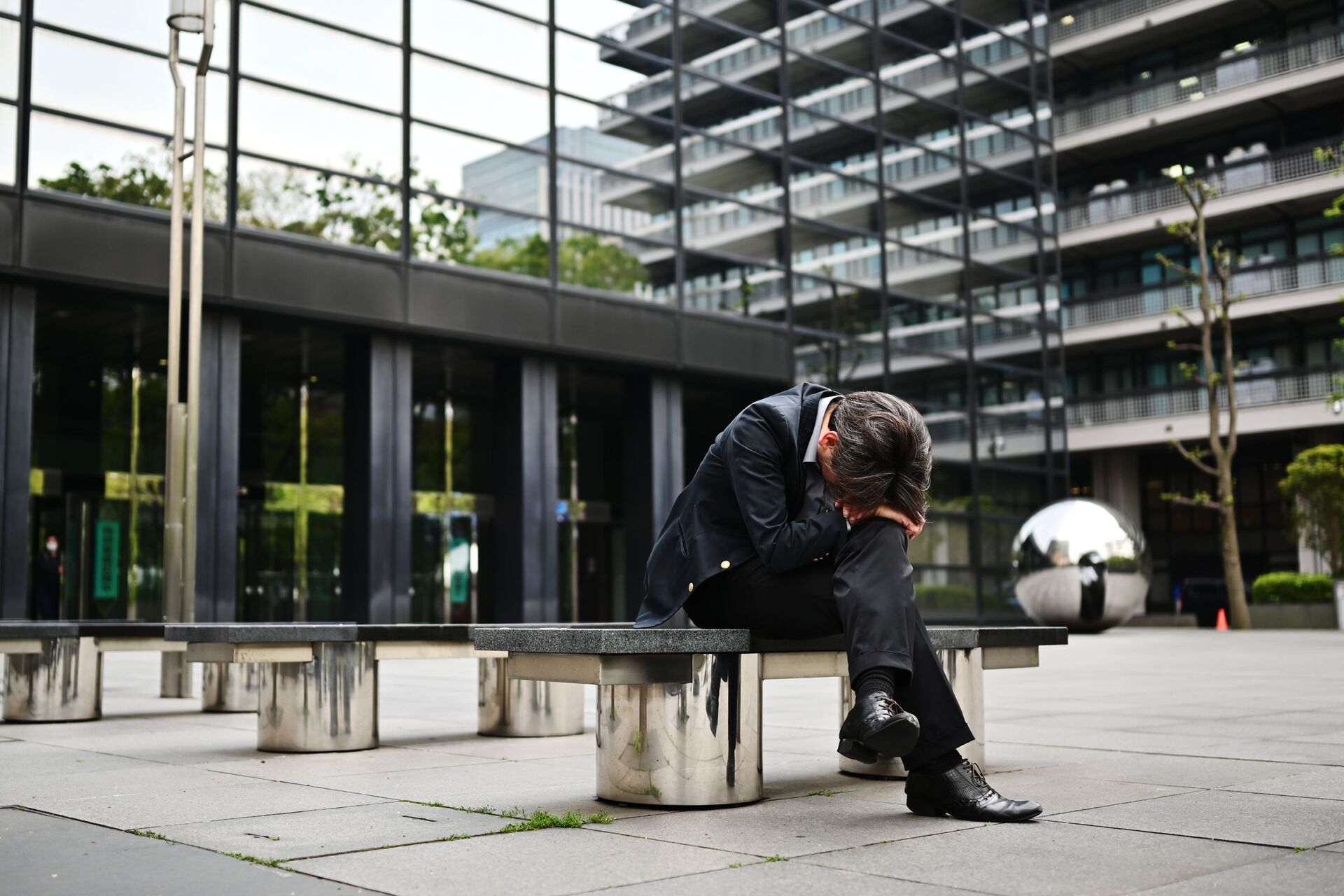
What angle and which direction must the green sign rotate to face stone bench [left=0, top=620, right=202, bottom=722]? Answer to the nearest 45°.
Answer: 0° — it already faces it

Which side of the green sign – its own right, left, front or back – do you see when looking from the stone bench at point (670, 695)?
front

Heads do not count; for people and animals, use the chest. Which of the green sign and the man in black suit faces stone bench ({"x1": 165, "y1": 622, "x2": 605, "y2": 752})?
the green sign

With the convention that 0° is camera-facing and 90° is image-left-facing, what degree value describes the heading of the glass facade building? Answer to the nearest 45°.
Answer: approximately 315°

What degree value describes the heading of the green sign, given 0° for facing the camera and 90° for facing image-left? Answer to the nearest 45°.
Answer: approximately 0°

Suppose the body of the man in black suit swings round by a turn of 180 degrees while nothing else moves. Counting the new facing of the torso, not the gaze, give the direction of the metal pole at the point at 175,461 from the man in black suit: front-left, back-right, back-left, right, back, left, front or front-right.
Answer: front

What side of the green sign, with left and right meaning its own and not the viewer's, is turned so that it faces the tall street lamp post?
front

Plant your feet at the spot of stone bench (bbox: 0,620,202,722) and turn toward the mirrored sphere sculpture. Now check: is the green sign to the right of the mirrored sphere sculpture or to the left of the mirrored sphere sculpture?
left
